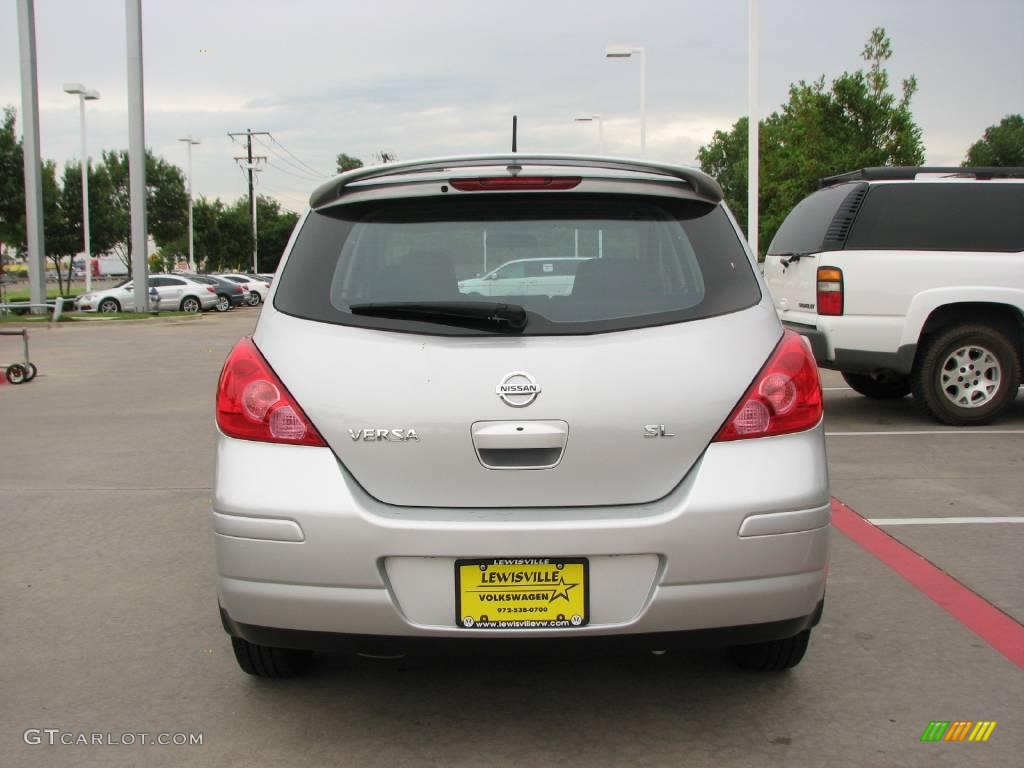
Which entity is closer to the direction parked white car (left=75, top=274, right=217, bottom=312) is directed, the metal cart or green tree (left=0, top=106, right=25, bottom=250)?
the green tree

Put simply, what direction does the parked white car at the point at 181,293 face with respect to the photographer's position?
facing to the left of the viewer

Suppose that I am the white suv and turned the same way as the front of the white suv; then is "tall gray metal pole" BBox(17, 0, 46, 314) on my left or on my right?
on my left

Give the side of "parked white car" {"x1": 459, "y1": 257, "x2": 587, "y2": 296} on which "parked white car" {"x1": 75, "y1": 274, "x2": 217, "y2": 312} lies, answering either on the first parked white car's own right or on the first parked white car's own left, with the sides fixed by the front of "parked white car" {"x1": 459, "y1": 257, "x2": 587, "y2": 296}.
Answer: on the first parked white car's own right

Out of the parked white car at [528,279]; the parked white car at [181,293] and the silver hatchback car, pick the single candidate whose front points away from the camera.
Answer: the silver hatchback car

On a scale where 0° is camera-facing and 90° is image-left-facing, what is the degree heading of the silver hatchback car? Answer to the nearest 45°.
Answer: approximately 180°

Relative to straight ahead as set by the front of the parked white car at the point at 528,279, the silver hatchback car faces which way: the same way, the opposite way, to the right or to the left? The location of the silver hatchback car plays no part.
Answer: to the right

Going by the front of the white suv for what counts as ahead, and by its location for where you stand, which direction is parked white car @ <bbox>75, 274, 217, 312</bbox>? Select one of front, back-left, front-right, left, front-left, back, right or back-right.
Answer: left

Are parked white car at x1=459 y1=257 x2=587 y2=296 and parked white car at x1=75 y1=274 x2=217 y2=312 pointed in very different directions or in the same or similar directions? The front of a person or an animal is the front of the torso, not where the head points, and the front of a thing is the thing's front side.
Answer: same or similar directions

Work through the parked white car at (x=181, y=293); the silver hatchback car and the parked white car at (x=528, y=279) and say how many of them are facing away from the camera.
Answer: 1

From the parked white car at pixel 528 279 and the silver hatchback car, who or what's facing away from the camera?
the silver hatchback car

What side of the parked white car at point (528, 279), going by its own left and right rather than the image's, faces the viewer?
left
